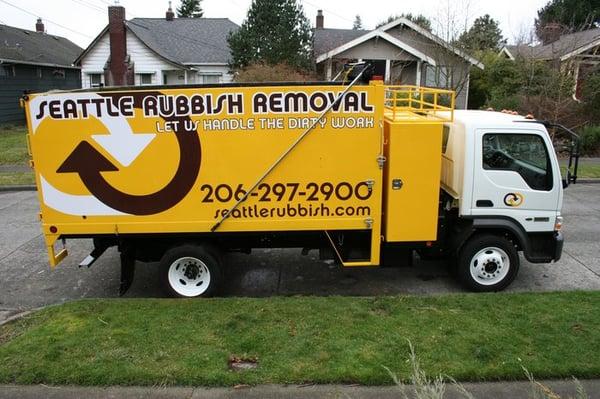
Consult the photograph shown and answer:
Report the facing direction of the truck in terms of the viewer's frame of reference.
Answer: facing to the right of the viewer

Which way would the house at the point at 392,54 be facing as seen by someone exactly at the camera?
facing the viewer

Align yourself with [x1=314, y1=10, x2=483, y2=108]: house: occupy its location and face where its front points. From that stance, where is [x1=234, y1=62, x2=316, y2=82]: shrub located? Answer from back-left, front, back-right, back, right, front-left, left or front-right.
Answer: front-right

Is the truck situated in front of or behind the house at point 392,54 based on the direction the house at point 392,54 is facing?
in front

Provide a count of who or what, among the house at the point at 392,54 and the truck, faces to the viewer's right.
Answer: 1

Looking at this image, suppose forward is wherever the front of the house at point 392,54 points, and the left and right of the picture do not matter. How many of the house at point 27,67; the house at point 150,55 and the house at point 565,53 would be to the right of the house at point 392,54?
2

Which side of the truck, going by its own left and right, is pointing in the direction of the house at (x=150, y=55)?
left

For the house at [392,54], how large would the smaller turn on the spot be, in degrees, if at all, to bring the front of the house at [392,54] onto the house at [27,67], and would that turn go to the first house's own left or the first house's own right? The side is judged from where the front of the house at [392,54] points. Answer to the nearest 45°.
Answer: approximately 90° to the first house's own right

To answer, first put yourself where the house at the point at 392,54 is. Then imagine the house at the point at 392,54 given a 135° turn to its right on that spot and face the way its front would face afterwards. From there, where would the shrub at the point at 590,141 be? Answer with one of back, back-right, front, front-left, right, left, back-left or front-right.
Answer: back

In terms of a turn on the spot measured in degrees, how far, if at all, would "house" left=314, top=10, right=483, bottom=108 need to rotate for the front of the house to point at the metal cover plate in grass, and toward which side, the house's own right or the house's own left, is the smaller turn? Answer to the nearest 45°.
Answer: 0° — it already faces it

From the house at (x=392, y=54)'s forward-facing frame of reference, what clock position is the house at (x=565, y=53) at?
the house at (x=565, y=53) is roughly at 10 o'clock from the house at (x=392, y=54).

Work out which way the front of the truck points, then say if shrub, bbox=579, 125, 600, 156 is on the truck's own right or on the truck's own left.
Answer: on the truck's own left

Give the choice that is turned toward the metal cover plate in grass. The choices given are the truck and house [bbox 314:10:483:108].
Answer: the house

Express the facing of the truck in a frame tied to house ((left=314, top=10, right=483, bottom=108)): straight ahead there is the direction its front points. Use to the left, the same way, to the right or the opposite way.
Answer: to the left

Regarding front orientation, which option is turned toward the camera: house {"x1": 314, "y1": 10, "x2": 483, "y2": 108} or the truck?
the house

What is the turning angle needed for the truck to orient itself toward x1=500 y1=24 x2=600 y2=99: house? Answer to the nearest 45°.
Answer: approximately 45° to its left
